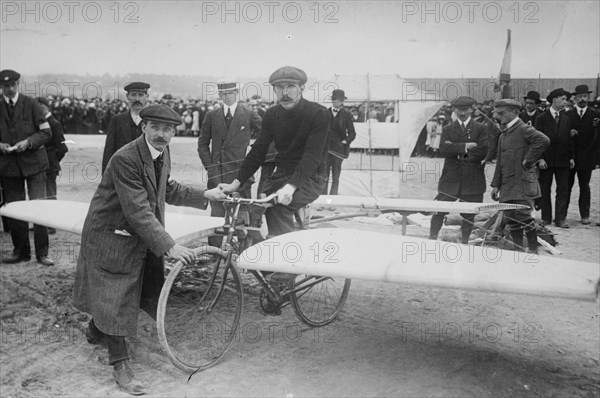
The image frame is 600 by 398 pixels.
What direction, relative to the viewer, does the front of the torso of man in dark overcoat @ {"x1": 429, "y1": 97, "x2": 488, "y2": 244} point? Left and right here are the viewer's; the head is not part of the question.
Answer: facing the viewer

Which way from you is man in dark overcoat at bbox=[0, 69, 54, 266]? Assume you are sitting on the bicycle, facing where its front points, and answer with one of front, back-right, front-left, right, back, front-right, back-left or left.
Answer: right

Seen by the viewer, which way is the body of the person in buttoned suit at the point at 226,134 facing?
toward the camera

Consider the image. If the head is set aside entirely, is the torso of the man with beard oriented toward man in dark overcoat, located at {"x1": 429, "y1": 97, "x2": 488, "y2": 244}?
no

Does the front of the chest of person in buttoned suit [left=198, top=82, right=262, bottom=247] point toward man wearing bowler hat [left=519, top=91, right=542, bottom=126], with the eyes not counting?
no

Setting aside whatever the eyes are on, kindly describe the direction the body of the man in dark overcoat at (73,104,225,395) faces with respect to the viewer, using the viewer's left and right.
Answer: facing the viewer and to the right of the viewer

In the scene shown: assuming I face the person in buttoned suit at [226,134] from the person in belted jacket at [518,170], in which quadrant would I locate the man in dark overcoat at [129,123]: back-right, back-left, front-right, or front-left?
front-left

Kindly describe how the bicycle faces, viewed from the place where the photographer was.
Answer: facing the viewer and to the left of the viewer

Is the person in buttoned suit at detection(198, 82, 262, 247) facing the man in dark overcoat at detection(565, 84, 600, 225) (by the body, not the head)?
no

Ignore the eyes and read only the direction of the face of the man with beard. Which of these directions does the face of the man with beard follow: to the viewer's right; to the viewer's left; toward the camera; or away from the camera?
toward the camera

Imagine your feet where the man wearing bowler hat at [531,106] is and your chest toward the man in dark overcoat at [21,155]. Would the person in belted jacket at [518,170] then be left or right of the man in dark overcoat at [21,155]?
left

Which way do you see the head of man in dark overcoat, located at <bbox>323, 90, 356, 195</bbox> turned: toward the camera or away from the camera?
toward the camera

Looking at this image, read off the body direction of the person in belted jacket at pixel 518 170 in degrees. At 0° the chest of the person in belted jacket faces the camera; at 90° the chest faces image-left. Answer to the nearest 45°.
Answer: approximately 45°

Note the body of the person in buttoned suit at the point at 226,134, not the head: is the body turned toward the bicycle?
yes

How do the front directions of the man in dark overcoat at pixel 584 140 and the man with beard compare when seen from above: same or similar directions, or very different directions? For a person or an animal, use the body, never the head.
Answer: same or similar directions

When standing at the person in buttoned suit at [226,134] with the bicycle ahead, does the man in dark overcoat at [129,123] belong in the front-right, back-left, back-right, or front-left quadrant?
front-right

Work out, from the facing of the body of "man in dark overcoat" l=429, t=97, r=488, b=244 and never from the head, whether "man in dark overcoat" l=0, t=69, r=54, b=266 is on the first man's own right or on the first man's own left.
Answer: on the first man's own right

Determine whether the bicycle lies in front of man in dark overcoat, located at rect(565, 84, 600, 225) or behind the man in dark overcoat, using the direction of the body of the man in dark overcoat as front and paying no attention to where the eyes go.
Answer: in front

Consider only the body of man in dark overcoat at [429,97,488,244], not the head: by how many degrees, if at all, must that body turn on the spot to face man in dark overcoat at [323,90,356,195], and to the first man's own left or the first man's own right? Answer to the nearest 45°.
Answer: approximately 135° to the first man's own right

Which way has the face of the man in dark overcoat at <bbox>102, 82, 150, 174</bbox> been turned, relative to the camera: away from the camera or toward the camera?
toward the camera

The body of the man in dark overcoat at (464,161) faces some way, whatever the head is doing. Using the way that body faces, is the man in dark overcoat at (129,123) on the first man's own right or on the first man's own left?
on the first man's own right

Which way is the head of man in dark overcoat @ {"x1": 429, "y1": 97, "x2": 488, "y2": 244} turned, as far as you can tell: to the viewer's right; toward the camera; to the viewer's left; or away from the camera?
toward the camera
